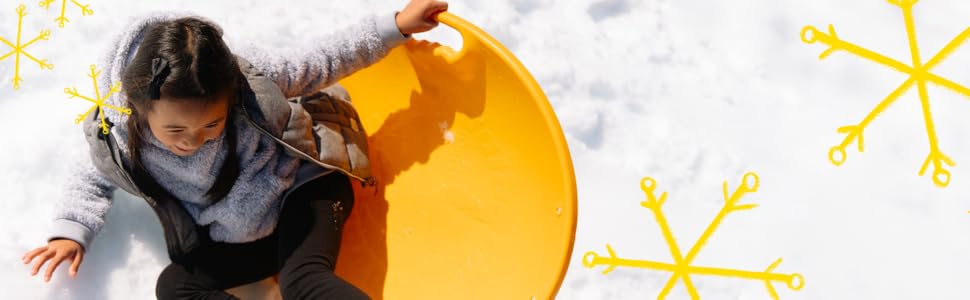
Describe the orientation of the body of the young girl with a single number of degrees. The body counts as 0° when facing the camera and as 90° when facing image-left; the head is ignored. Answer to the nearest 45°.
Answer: approximately 0°
